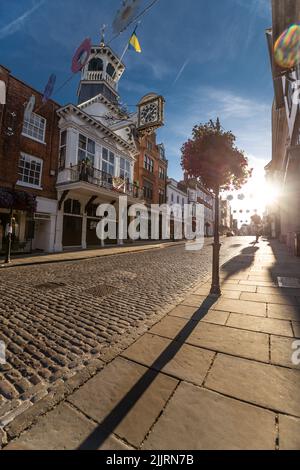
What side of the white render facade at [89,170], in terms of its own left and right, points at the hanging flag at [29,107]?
right

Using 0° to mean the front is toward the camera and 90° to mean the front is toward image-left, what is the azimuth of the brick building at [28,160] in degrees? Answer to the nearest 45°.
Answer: approximately 315°

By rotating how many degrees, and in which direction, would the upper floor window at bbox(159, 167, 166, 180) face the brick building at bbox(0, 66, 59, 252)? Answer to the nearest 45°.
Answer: approximately 90° to its right

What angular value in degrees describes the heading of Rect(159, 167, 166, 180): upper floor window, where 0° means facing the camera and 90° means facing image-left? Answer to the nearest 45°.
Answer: approximately 315°

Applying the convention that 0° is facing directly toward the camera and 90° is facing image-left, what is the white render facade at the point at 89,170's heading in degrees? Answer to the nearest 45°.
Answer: approximately 315°
